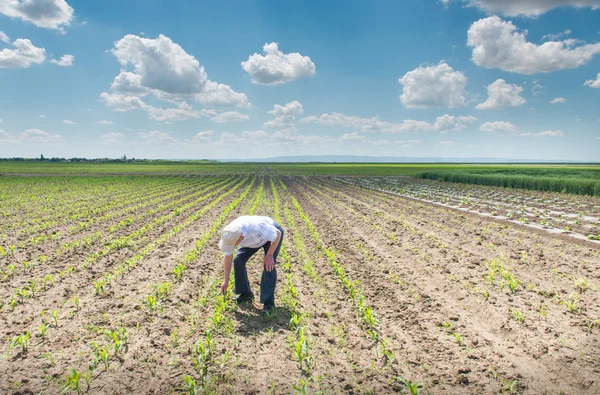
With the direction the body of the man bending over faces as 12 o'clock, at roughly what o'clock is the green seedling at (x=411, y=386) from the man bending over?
The green seedling is roughly at 9 o'clock from the man bending over.

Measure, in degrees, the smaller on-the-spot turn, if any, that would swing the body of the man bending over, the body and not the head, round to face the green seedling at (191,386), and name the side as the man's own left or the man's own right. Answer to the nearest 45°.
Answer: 0° — they already face it

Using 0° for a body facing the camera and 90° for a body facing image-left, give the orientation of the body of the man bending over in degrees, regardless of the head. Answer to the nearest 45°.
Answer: approximately 45°

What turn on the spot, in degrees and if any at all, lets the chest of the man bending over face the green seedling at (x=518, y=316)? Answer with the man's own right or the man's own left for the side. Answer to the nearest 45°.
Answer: approximately 135° to the man's own left
